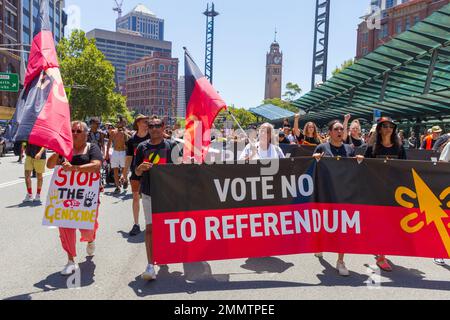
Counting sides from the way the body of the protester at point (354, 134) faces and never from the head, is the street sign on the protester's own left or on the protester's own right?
on the protester's own right

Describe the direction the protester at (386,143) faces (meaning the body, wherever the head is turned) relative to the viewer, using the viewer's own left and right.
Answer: facing the viewer

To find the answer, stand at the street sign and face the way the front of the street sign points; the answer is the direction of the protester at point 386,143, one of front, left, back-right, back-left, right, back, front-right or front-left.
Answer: front

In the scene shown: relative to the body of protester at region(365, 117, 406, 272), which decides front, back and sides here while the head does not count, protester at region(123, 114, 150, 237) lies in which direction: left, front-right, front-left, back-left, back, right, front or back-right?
right

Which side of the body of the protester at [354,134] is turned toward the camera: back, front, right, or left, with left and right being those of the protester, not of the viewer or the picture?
front

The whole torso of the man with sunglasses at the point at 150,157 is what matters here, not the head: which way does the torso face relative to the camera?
toward the camera

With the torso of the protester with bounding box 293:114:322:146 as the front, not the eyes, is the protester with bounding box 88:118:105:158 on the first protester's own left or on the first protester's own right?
on the first protester's own right

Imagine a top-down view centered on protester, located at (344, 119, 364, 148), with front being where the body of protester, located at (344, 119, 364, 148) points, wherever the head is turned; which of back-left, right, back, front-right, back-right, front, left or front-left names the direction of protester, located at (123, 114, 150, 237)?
front-right

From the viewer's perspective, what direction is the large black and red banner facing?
toward the camera

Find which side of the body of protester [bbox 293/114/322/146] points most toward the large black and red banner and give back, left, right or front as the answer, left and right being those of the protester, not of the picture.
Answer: front
